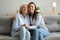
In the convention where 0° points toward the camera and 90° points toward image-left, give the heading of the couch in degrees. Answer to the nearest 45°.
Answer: approximately 0°
